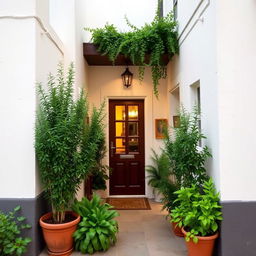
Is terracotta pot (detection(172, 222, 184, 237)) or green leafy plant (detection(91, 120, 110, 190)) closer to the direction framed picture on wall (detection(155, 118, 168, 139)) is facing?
the terracotta pot

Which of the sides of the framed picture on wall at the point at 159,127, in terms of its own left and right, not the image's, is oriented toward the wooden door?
right

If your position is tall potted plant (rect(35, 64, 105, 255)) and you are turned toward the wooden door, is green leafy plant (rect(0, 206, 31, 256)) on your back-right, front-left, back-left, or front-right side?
back-left

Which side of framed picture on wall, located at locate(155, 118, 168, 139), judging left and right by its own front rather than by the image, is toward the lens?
front

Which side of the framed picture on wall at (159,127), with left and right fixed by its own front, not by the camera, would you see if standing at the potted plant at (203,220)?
front

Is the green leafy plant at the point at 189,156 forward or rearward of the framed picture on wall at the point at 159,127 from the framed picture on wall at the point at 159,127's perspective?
forward

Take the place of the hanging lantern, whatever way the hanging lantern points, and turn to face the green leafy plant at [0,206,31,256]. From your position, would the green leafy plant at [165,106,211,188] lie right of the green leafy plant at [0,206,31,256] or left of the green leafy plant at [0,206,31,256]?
left

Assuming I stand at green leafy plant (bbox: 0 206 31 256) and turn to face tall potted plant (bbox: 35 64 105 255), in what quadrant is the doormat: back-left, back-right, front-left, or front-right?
front-left

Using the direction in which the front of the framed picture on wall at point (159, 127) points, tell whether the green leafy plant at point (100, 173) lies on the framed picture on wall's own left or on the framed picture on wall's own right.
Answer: on the framed picture on wall's own right

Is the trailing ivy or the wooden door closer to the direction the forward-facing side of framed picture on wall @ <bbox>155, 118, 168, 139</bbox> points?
the trailing ivy
